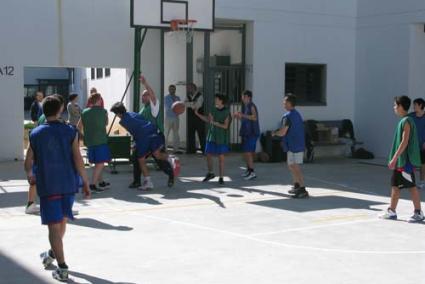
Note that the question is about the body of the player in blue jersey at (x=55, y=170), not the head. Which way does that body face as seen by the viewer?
away from the camera

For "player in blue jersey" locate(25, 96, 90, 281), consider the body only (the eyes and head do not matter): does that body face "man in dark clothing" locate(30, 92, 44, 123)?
yes

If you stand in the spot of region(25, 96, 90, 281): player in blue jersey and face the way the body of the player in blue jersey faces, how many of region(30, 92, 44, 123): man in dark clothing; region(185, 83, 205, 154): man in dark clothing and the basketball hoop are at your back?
0

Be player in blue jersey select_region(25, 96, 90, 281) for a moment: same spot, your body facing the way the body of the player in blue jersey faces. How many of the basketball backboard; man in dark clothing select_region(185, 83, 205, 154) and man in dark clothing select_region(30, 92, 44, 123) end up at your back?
0

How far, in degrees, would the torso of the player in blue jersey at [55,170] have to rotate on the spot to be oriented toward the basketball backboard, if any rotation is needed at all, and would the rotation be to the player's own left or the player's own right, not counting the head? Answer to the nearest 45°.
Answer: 0° — they already face it

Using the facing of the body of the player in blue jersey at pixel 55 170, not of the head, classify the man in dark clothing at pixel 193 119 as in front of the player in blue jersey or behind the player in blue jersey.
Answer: in front

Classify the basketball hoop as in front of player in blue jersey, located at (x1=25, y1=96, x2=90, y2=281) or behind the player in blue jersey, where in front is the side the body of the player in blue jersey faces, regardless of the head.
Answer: in front
